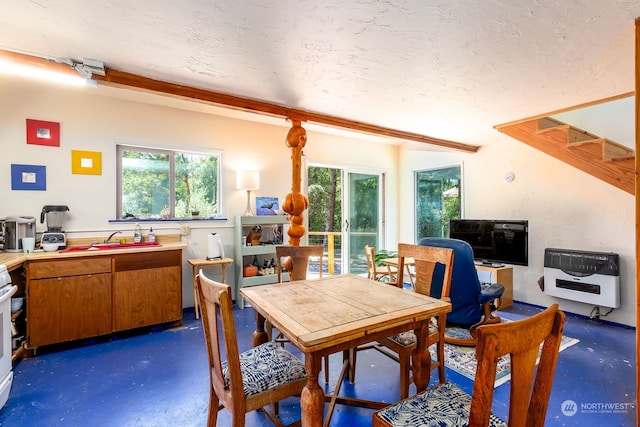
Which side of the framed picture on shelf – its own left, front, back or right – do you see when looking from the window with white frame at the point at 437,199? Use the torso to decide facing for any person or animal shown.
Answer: left

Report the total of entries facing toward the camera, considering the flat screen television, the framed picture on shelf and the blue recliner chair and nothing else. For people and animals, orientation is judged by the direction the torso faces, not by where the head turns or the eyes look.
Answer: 2

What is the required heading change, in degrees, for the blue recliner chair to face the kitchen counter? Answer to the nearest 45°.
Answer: approximately 180°

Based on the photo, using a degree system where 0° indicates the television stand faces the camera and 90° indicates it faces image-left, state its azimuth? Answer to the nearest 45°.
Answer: approximately 45°

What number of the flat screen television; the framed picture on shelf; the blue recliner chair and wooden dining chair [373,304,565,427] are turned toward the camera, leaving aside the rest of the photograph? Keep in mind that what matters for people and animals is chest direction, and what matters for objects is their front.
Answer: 2

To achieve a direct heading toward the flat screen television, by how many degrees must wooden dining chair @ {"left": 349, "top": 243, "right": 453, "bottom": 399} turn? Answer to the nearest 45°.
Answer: approximately 180°

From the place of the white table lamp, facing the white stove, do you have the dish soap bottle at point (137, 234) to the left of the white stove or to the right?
right
